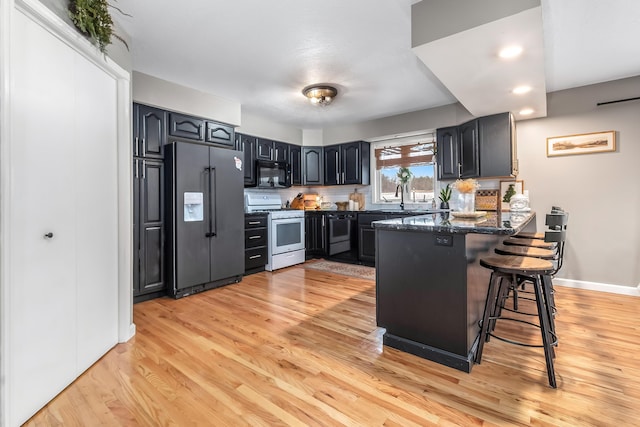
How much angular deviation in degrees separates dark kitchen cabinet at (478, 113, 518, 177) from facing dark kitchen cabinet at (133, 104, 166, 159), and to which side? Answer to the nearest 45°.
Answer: approximately 45° to its right

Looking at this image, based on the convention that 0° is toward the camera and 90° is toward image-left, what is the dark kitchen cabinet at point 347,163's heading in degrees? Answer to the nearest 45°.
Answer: approximately 45°

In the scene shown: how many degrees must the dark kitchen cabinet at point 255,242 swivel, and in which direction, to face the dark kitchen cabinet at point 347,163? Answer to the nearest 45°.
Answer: approximately 45° to its left

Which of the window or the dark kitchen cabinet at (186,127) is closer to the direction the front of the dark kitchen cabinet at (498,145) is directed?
the dark kitchen cabinet

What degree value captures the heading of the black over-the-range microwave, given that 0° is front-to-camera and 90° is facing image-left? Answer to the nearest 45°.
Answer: approximately 315°

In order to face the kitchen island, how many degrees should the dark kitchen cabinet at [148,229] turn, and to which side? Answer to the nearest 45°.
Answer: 0° — it already faces it

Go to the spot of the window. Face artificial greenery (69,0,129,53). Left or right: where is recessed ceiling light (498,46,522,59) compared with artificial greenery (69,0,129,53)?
left
